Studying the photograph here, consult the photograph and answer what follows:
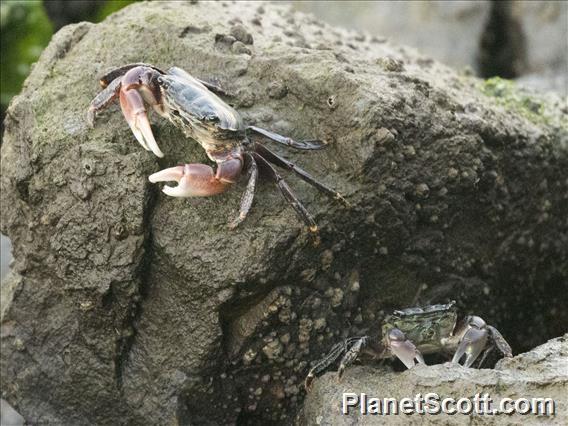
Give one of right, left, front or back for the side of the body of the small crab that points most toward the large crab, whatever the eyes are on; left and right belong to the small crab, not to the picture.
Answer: right

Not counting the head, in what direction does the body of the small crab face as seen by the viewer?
toward the camera
